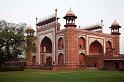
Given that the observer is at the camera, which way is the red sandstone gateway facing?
facing the viewer and to the left of the viewer
